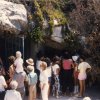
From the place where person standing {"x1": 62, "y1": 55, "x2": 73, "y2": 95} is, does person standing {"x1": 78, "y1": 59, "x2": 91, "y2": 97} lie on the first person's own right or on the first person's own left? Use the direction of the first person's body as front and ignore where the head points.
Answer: on the first person's own right

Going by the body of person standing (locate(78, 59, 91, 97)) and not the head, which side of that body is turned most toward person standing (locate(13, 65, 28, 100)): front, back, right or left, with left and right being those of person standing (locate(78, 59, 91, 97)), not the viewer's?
left

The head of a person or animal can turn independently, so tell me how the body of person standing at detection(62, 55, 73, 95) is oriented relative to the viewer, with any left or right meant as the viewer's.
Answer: facing away from the viewer

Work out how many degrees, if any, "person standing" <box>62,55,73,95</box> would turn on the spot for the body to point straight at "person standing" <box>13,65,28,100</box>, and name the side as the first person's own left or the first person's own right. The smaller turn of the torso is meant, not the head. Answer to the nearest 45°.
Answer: approximately 135° to the first person's own left

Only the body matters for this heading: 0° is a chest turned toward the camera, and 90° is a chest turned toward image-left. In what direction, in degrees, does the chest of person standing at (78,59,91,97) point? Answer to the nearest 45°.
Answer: approximately 135°

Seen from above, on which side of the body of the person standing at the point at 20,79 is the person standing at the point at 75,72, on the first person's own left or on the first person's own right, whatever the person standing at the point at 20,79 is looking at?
on the first person's own right

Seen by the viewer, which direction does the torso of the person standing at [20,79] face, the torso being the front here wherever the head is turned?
away from the camera

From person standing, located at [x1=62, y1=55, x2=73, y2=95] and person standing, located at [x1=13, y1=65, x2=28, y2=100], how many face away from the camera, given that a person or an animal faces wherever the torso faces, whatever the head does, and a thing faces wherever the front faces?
2
